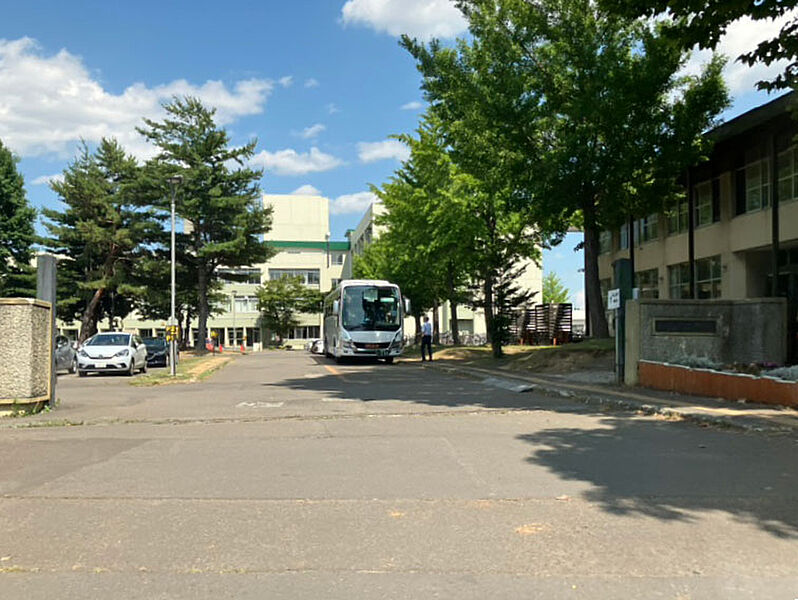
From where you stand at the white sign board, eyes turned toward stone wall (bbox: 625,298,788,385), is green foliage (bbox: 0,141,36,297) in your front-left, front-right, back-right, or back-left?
back-left

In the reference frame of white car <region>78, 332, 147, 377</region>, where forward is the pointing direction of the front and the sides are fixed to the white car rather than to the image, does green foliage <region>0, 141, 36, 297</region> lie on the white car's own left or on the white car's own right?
on the white car's own right

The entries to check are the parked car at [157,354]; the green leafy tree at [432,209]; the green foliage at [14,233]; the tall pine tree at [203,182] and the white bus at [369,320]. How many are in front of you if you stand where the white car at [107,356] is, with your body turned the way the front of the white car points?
0

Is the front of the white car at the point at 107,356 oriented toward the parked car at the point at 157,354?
no

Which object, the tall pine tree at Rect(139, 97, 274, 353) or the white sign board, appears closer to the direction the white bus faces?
the white sign board

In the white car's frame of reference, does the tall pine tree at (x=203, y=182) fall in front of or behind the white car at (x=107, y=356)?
behind

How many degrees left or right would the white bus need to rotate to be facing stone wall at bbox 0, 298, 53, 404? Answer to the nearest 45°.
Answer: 0° — it already faces it

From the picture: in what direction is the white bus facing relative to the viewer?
toward the camera

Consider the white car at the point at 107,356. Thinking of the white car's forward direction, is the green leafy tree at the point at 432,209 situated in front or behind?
behind

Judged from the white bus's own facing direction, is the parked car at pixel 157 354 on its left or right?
on its right

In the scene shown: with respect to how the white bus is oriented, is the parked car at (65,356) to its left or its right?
on its right

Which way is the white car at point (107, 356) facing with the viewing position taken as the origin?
facing the viewer and to the left of the viewer

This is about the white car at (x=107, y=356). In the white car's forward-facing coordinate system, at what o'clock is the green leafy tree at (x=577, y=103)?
The green leafy tree is roughly at 9 o'clock from the white car.

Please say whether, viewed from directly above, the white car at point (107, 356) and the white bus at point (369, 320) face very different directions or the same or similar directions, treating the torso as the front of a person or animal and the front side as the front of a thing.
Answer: same or similar directions

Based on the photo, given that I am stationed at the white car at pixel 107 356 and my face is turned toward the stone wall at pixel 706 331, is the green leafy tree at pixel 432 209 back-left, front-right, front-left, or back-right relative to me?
front-left

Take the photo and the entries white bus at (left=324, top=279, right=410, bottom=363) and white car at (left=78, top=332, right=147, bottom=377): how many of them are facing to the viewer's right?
0

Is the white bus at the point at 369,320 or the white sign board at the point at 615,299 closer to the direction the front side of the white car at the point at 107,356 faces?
the white sign board
